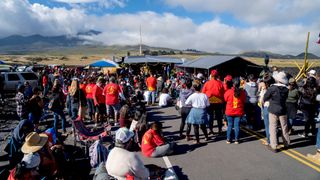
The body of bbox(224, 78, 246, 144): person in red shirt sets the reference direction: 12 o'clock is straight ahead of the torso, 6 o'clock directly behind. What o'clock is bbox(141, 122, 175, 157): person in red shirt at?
bbox(141, 122, 175, 157): person in red shirt is roughly at 8 o'clock from bbox(224, 78, 246, 144): person in red shirt.

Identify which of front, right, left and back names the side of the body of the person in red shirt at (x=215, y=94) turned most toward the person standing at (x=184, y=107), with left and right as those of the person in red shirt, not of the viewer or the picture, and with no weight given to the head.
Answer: left

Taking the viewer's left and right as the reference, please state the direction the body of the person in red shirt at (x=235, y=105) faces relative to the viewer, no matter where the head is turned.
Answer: facing away from the viewer

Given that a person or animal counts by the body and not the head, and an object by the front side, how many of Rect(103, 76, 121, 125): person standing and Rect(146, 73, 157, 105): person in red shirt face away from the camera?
2

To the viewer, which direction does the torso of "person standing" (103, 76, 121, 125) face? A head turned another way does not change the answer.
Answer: away from the camera

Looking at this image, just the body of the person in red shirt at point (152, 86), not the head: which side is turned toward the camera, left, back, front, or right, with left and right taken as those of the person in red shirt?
back

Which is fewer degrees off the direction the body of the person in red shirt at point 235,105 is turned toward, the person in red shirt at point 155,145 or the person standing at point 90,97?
the person standing

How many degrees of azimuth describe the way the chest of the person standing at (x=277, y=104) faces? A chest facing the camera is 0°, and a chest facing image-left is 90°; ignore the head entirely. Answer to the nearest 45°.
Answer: approximately 135°

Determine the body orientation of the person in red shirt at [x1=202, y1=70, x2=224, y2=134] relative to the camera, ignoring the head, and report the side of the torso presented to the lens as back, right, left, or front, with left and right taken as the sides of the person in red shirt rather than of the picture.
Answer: back
